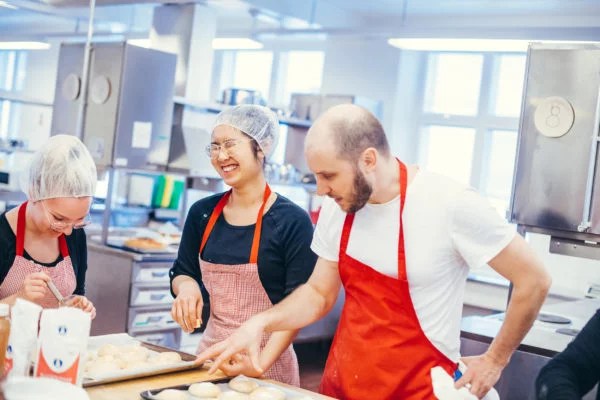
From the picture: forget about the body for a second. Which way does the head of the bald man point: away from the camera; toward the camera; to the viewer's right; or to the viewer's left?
to the viewer's left

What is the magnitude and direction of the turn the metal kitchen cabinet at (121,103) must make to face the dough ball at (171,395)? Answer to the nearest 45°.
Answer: approximately 45° to its left

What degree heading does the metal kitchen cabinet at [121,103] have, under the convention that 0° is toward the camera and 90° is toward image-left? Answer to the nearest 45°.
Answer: approximately 45°

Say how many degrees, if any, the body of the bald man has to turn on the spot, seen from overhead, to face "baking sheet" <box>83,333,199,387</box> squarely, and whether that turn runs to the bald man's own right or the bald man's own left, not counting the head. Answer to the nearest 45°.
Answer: approximately 45° to the bald man's own right

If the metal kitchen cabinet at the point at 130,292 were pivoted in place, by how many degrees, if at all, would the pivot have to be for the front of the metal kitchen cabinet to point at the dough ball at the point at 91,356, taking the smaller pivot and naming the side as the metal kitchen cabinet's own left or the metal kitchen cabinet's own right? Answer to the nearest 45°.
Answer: approximately 45° to the metal kitchen cabinet's own right

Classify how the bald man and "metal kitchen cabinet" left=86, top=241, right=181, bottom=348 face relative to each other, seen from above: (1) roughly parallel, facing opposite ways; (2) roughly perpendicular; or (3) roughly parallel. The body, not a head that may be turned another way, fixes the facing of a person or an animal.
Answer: roughly perpendicular

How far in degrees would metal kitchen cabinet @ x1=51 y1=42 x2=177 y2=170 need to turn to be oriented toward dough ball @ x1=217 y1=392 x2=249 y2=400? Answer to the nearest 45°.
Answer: approximately 45° to its left

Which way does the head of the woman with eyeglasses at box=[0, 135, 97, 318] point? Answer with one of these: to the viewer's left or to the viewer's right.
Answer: to the viewer's right

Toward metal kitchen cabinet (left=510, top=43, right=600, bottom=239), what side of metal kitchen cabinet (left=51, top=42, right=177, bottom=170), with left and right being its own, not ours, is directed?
left

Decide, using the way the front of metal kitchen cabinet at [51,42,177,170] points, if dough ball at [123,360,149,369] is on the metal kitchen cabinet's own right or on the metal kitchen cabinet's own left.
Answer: on the metal kitchen cabinet's own left
